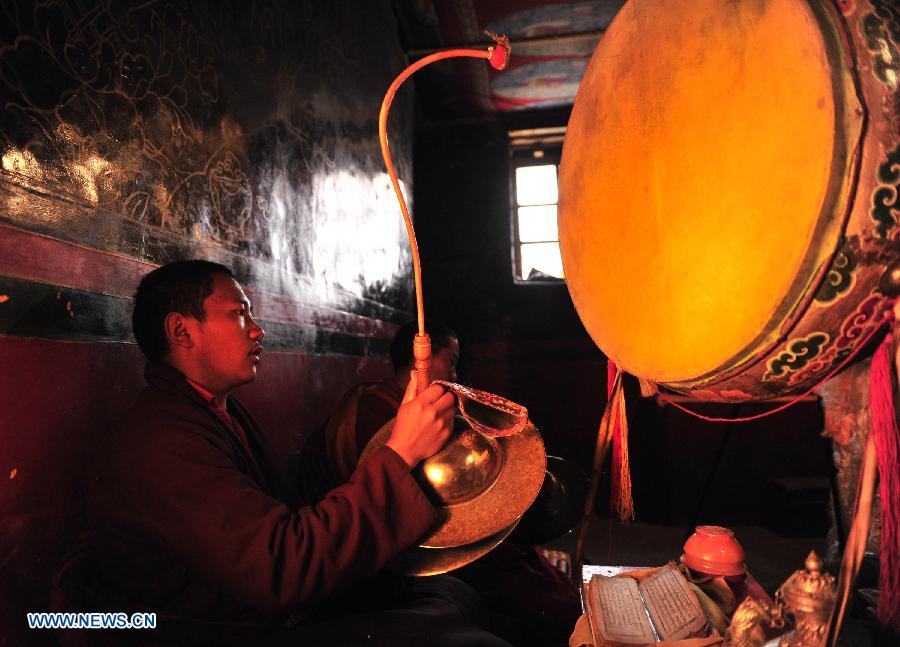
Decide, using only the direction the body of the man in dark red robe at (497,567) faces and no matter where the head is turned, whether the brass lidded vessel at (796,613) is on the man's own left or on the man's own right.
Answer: on the man's own right

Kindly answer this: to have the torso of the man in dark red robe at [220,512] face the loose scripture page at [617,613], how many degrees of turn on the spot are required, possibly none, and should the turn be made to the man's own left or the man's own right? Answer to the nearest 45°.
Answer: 0° — they already face it

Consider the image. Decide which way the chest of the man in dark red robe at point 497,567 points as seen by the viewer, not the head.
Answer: to the viewer's right

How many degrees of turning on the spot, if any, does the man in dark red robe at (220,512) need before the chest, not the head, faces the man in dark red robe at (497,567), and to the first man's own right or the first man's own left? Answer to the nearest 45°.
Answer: approximately 45° to the first man's own left

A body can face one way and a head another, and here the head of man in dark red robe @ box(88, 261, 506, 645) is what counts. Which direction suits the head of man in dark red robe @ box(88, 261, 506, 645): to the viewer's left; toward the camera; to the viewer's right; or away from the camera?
to the viewer's right

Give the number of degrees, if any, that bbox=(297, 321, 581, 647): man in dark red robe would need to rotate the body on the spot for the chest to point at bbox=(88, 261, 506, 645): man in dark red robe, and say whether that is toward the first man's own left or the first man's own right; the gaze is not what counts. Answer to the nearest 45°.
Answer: approximately 135° to the first man's own right

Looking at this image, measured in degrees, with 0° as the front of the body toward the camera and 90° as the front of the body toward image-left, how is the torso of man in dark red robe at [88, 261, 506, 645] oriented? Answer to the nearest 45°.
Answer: approximately 270°

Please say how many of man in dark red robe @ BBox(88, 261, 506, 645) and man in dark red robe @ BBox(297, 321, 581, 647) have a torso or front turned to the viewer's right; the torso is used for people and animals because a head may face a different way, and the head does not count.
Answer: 2
